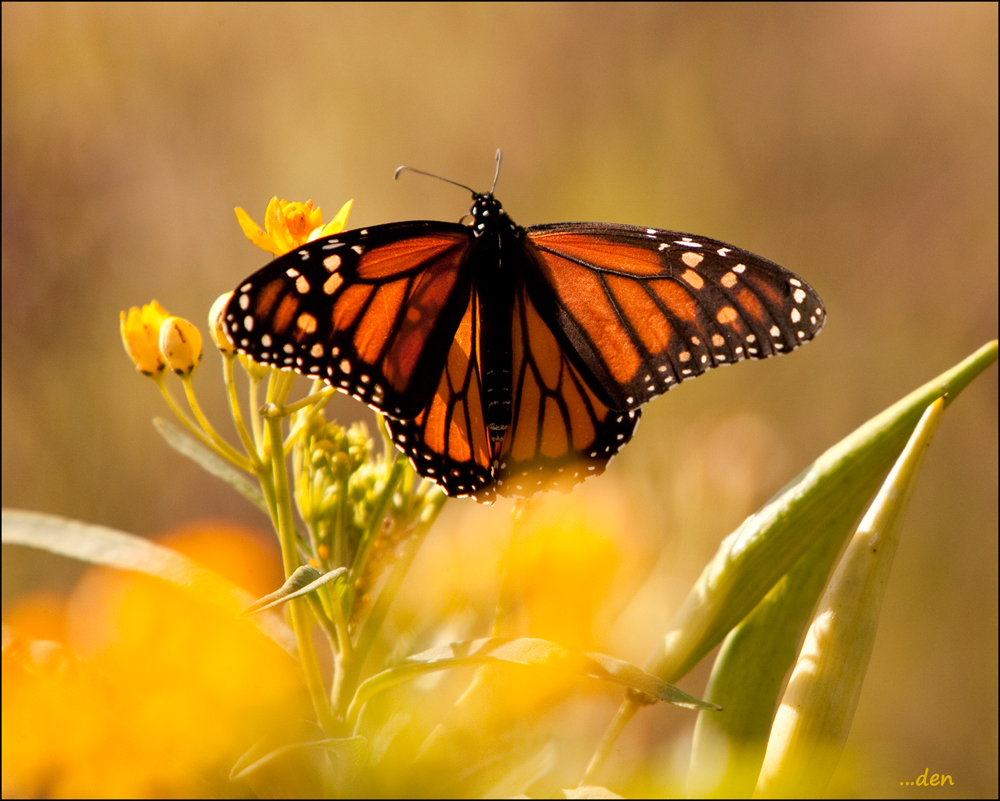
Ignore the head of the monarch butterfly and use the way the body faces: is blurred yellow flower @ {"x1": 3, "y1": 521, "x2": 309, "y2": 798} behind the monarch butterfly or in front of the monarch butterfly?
behind

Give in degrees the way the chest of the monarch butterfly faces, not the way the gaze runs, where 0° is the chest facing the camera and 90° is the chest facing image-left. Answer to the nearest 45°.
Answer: approximately 180°
